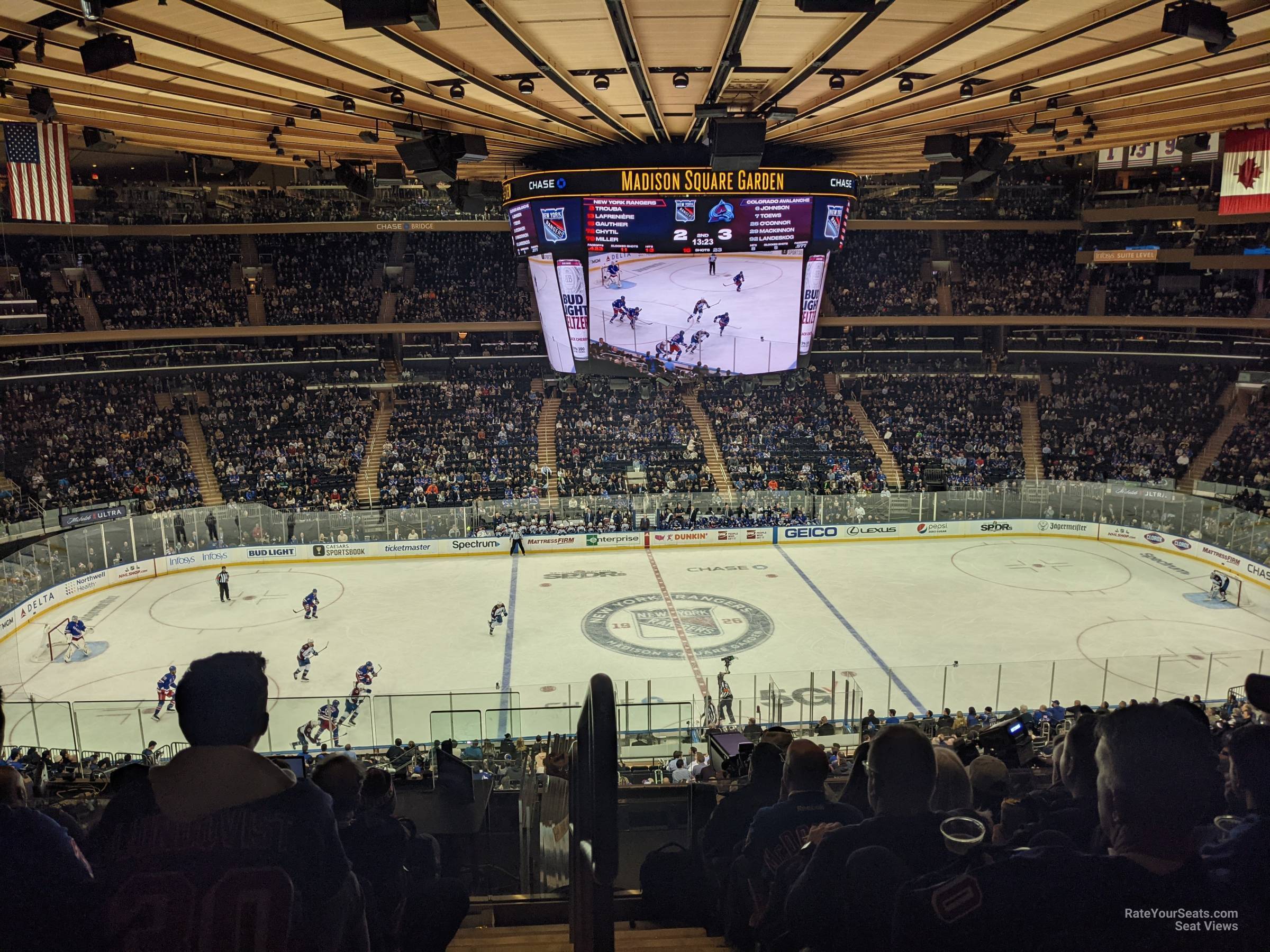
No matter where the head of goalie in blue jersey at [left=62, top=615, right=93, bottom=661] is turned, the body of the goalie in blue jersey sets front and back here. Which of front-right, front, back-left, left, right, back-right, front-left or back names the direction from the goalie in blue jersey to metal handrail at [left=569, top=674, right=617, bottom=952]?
front-right

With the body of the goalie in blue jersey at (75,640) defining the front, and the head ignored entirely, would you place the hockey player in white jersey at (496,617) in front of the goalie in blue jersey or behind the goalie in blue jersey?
in front

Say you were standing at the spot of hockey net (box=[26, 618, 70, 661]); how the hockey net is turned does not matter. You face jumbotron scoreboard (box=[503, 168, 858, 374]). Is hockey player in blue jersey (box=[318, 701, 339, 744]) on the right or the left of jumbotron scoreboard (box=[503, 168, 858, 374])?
right

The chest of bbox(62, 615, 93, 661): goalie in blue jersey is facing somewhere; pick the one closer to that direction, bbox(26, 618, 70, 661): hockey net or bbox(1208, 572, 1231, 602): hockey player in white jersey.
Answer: the hockey player in white jersey
